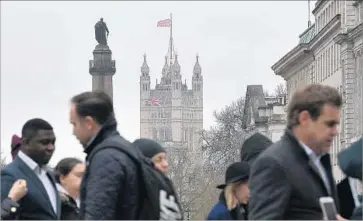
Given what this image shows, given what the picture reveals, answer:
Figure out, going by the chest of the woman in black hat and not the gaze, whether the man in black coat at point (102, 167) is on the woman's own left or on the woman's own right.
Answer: on the woman's own right

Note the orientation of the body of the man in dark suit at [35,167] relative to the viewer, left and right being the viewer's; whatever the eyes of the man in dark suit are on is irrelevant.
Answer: facing the viewer and to the right of the viewer

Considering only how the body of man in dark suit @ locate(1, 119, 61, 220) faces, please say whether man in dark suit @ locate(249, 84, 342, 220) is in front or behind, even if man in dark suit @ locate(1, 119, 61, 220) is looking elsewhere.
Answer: in front

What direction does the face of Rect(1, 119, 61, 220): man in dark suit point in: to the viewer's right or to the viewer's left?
to the viewer's right

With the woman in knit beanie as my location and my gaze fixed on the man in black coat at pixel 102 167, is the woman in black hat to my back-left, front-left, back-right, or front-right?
back-left
